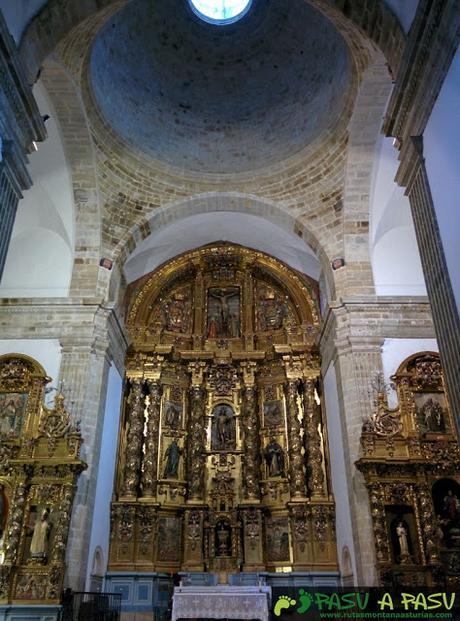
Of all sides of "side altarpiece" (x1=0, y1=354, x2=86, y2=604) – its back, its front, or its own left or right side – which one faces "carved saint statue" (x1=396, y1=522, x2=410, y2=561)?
left

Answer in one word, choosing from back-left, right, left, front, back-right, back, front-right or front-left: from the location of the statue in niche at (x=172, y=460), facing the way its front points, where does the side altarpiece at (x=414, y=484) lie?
front-left

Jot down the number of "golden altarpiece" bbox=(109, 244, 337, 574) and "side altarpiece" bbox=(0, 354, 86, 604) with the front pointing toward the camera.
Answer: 2

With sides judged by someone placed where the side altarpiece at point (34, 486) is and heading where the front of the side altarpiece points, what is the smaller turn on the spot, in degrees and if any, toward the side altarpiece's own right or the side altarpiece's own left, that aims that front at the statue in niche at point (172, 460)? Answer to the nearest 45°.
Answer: approximately 135° to the side altarpiece's own left

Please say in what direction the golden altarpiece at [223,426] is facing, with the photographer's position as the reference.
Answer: facing the viewer

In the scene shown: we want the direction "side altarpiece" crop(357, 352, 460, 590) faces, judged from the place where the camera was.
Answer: facing the viewer

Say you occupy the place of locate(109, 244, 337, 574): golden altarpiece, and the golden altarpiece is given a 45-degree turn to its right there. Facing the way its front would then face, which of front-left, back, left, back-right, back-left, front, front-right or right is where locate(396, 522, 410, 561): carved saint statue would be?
left

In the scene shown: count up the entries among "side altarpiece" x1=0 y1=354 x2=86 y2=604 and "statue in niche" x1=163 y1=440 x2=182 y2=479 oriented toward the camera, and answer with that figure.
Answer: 2

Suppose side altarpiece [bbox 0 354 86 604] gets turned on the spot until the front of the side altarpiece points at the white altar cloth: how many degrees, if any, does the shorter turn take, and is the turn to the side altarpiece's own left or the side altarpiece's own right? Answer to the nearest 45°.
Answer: approximately 45° to the side altarpiece's own left

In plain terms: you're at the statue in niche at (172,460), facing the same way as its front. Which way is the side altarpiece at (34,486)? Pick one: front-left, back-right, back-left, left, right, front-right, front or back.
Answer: front-right

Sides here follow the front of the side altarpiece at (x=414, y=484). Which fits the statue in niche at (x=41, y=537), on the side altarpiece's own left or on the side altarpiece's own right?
on the side altarpiece's own right

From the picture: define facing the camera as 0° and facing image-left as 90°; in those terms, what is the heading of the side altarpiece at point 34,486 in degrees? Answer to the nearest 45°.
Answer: approximately 0°

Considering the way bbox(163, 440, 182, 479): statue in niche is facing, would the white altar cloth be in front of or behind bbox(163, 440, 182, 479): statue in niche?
in front

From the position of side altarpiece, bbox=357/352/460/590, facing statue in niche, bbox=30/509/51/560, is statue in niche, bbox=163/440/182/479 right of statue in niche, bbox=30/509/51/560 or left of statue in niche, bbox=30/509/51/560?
right

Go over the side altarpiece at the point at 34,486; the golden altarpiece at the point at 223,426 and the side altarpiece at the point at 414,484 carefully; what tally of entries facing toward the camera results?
3
